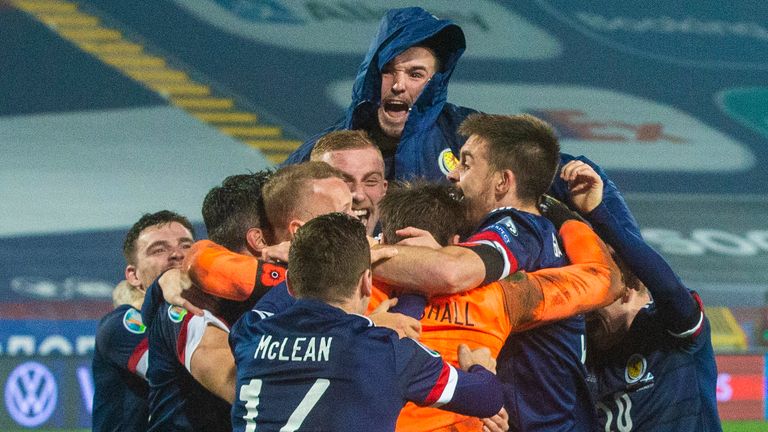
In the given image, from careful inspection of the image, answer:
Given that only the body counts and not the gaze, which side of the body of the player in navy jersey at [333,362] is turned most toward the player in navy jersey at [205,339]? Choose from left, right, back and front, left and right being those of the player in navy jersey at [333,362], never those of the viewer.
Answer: left

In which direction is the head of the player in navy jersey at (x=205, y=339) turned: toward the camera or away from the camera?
away from the camera

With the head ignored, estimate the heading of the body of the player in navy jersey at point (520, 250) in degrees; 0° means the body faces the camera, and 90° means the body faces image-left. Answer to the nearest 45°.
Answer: approximately 90°

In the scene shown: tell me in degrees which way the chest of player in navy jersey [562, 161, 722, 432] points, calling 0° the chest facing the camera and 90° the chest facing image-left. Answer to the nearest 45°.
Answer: approximately 45°
